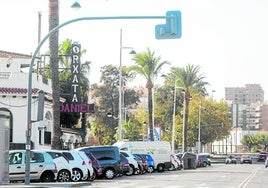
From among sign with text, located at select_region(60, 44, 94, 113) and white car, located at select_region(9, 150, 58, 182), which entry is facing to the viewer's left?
the white car

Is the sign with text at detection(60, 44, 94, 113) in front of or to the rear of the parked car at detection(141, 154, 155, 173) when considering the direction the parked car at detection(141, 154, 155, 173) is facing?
in front

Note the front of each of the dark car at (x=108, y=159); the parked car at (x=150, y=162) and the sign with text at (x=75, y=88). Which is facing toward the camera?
the sign with text

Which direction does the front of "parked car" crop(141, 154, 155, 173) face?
to the viewer's left

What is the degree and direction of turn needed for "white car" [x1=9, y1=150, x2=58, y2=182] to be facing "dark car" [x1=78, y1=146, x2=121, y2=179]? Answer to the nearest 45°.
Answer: approximately 135° to its right

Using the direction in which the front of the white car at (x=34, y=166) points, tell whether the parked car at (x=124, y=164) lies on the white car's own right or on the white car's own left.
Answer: on the white car's own right

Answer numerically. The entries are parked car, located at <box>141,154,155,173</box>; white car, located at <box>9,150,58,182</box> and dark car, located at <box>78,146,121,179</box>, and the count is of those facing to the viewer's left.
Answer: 3

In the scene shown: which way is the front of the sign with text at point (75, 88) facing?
toward the camera

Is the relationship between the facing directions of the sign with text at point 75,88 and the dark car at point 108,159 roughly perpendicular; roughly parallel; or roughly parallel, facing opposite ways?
roughly perpendicular

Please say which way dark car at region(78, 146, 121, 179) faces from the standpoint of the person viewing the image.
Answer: facing to the left of the viewer

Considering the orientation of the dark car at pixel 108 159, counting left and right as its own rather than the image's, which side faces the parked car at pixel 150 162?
right

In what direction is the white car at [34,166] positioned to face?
to the viewer's left

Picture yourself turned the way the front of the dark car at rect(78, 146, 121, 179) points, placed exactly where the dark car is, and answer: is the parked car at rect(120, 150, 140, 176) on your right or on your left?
on your right

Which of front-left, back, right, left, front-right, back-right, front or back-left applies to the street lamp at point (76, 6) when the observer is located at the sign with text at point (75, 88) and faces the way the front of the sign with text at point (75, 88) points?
front

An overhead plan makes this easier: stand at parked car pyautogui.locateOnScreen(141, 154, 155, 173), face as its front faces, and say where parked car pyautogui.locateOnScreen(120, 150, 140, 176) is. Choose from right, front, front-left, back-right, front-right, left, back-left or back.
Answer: left

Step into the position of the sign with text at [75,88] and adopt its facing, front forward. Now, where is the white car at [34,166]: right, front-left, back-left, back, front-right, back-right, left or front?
front
